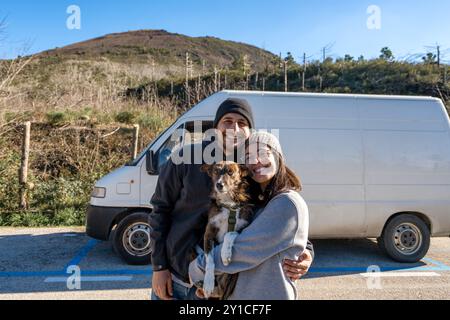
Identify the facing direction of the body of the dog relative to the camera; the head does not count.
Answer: toward the camera

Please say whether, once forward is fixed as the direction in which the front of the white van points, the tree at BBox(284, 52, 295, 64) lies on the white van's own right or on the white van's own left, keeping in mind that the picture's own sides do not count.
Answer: on the white van's own right

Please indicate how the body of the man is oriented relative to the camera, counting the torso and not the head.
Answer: toward the camera

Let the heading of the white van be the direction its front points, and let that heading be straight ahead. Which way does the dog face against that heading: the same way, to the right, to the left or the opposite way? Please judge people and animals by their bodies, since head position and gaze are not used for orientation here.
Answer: to the left

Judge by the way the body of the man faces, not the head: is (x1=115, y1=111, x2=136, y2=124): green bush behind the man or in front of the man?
behind

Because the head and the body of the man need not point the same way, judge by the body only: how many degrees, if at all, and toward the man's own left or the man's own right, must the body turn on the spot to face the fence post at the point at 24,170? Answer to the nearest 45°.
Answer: approximately 135° to the man's own right

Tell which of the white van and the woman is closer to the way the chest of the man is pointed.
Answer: the woman

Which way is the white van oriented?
to the viewer's left

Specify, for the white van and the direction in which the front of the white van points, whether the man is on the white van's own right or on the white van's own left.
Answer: on the white van's own left

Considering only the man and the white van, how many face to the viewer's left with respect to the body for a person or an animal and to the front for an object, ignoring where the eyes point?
1

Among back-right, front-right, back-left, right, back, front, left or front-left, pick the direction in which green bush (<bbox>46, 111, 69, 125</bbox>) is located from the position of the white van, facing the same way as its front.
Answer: front-right

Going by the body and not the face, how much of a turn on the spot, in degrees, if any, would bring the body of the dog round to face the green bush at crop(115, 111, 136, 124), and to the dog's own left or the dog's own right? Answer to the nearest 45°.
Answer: approximately 180°

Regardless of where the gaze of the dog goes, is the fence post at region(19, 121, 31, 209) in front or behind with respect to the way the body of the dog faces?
behind
